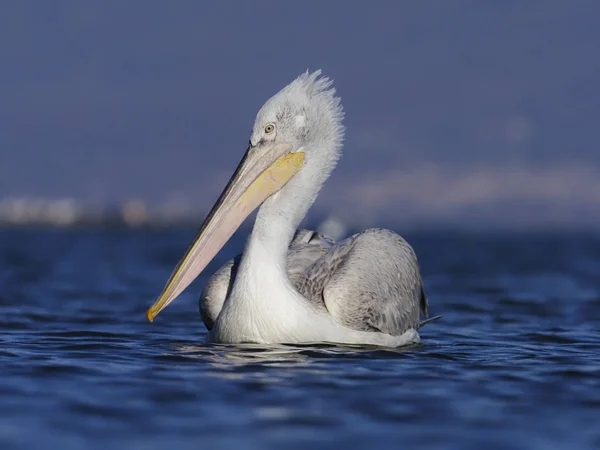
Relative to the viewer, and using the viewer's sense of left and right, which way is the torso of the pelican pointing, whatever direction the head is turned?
facing the viewer and to the left of the viewer
